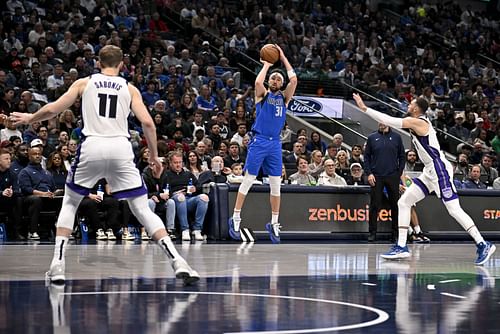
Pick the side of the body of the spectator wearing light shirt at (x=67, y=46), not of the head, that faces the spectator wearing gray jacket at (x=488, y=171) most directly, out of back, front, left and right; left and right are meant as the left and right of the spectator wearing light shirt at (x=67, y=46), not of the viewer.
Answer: left

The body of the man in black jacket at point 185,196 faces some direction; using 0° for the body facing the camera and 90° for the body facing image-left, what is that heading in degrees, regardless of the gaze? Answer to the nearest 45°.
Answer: approximately 0°

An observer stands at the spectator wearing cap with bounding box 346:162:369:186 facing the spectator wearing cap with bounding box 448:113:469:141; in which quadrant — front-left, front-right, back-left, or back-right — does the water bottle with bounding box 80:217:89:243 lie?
back-left

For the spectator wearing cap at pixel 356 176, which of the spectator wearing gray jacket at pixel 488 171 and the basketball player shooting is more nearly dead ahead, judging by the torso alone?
the basketball player shooting

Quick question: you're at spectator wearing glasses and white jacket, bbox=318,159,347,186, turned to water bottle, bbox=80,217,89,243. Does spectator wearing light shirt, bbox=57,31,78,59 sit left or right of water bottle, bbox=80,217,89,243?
right

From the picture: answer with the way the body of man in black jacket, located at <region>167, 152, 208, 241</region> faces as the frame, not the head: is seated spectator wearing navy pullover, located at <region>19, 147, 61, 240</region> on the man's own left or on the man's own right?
on the man's own right

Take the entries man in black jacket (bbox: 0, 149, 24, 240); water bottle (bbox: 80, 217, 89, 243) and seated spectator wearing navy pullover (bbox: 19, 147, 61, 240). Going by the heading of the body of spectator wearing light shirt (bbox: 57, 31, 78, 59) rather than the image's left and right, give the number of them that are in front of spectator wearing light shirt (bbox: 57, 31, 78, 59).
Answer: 3

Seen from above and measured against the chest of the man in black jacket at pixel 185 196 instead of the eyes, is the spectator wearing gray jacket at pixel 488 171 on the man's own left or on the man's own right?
on the man's own left

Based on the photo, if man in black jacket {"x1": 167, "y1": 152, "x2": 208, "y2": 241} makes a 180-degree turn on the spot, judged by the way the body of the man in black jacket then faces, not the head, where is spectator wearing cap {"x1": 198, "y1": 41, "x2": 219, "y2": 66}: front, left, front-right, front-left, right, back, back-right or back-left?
front

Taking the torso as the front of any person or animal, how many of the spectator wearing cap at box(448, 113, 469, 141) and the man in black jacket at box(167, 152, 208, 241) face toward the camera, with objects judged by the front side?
2
